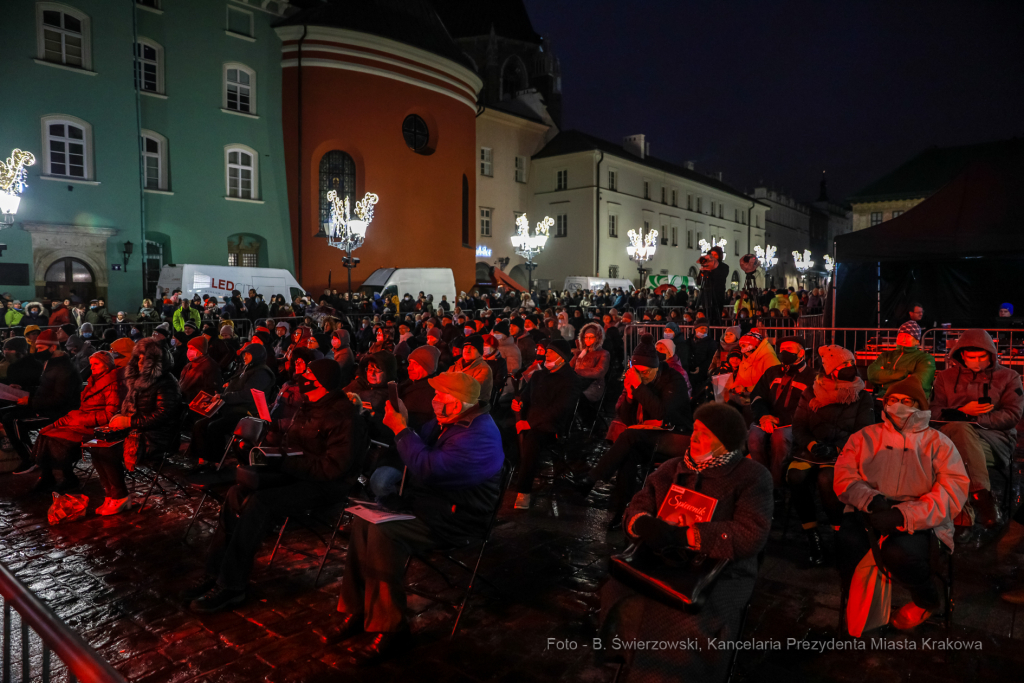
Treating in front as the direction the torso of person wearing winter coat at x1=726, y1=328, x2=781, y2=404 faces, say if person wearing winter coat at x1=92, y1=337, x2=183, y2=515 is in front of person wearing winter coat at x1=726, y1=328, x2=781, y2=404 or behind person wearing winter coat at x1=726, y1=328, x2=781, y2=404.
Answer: in front

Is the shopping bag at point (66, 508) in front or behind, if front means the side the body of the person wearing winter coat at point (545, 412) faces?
in front

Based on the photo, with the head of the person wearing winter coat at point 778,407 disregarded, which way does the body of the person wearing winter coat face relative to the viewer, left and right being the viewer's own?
facing the viewer and to the left of the viewer

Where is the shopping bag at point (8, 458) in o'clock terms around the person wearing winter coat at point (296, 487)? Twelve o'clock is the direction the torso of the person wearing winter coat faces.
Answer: The shopping bag is roughly at 2 o'clock from the person wearing winter coat.

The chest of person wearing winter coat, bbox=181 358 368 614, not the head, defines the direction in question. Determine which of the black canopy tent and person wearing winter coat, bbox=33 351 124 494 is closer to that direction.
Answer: the person wearing winter coat

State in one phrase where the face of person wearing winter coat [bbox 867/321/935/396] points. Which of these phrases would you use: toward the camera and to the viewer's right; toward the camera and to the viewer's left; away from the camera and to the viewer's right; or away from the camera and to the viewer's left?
toward the camera and to the viewer's left

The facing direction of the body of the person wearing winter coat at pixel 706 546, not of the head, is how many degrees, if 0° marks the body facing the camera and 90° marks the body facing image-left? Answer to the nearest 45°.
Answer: approximately 45°

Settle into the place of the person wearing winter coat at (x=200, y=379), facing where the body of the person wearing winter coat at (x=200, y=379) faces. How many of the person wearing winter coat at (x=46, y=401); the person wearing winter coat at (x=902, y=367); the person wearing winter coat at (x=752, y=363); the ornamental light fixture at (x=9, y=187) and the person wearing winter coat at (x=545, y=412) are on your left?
3

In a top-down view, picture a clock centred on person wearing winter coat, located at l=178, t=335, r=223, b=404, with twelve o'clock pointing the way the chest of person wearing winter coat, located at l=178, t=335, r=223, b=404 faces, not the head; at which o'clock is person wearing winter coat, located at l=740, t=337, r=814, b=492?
person wearing winter coat, located at l=740, t=337, r=814, b=492 is roughly at 9 o'clock from person wearing winter coat, located at l=178, t=335, r=223, b=404.
